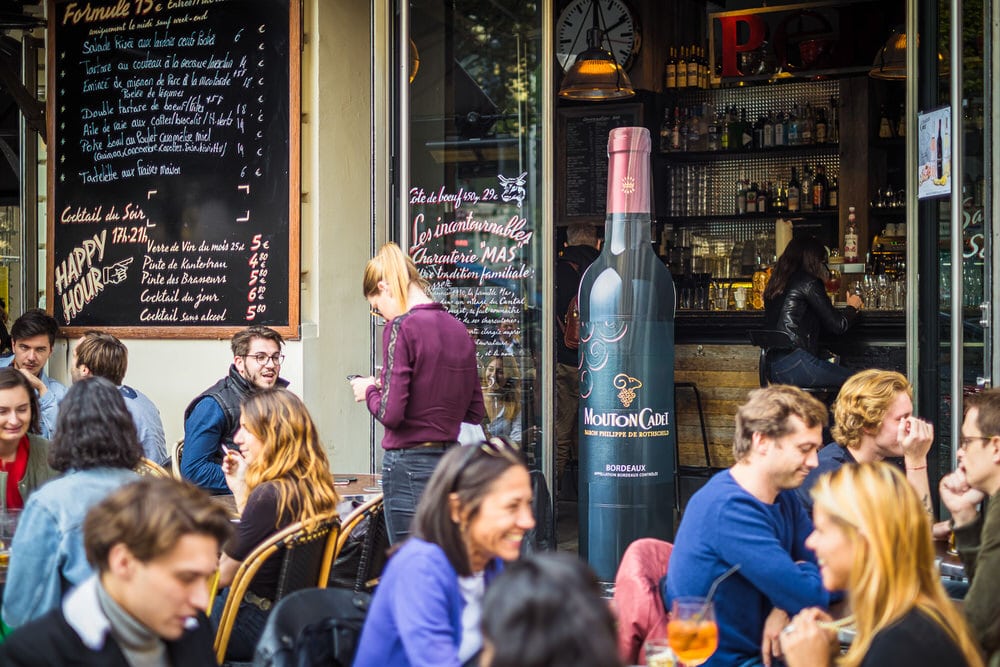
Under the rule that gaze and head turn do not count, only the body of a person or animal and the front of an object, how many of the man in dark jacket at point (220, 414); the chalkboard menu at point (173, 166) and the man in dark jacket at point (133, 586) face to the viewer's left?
0

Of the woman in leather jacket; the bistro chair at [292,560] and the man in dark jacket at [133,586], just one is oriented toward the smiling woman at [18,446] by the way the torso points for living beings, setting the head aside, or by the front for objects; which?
the bistro chair

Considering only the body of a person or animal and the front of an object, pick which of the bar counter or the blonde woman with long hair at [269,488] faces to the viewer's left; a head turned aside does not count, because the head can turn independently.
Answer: the blonde woman with long hair

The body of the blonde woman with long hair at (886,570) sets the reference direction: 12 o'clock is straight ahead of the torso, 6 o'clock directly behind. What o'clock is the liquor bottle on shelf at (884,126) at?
The liquor bottle on shelf is roughly at 3 o'clock from the blonde woman with long hair.

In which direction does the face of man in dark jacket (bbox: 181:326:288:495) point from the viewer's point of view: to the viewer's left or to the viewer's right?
to the viewer's right

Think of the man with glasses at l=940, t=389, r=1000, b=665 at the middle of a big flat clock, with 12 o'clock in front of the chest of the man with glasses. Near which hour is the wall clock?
The wall clock is roughly at 2 o'clock from the man with glasses.

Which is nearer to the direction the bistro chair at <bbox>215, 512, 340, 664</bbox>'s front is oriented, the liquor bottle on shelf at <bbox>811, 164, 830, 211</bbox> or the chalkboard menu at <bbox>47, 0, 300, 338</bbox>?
the chalkboard menu

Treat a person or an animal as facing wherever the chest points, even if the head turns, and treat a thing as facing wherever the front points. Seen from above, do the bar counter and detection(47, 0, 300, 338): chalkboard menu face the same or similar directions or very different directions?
same or similar directions

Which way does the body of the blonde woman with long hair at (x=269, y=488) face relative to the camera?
to the viewer's left

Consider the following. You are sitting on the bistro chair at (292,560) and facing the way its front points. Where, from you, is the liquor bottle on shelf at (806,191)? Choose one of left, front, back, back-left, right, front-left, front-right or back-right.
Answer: right

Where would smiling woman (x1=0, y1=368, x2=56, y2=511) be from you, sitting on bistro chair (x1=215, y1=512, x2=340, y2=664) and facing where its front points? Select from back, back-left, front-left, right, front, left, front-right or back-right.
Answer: front

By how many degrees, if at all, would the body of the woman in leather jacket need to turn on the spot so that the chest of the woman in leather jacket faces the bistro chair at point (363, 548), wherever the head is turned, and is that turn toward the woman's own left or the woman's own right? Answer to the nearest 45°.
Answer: approximately 135° to the woman's own right

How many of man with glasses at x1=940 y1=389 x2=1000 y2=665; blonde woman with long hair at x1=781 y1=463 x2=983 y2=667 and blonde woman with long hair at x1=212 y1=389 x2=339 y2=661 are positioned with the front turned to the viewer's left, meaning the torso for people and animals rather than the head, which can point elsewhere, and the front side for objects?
3

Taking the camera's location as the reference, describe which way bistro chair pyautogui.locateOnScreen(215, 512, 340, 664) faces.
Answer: facing away from the viewer and to the left of the viewer

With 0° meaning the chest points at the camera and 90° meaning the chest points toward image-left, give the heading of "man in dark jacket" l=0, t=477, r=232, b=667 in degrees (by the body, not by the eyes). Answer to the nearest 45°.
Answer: approximately 315°

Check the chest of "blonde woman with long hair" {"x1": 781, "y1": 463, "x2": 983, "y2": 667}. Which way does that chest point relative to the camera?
to the viewer's left

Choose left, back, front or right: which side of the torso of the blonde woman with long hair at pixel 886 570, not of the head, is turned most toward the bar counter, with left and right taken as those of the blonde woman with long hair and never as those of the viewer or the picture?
right

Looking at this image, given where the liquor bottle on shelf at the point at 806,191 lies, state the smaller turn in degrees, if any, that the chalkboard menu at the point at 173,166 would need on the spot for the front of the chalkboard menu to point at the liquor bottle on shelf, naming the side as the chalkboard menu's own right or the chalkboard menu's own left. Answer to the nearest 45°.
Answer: approximately 90° to the chalkboard menu's own left

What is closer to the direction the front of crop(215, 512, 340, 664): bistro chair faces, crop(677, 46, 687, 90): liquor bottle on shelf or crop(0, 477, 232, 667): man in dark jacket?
the liquor bottle on shelf

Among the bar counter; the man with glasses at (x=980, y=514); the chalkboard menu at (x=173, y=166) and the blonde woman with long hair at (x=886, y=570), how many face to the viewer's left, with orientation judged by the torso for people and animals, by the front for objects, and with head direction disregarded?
2

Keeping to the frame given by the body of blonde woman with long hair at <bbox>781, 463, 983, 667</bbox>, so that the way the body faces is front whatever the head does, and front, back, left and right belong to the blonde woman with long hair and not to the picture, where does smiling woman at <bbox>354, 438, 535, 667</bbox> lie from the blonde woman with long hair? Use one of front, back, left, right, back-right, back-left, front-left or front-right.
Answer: front

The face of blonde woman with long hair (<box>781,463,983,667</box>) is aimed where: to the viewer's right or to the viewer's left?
to the viewer's left

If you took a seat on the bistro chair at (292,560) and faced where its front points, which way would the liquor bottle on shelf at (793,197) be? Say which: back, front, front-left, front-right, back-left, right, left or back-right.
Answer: right

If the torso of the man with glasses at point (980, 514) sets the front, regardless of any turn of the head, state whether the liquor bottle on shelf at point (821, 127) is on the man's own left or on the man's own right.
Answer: on the man's own right

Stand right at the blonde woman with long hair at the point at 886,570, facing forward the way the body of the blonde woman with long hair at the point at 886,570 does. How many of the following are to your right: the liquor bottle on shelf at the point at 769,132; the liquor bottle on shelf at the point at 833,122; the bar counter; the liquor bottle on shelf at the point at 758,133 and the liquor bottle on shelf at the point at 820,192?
5
